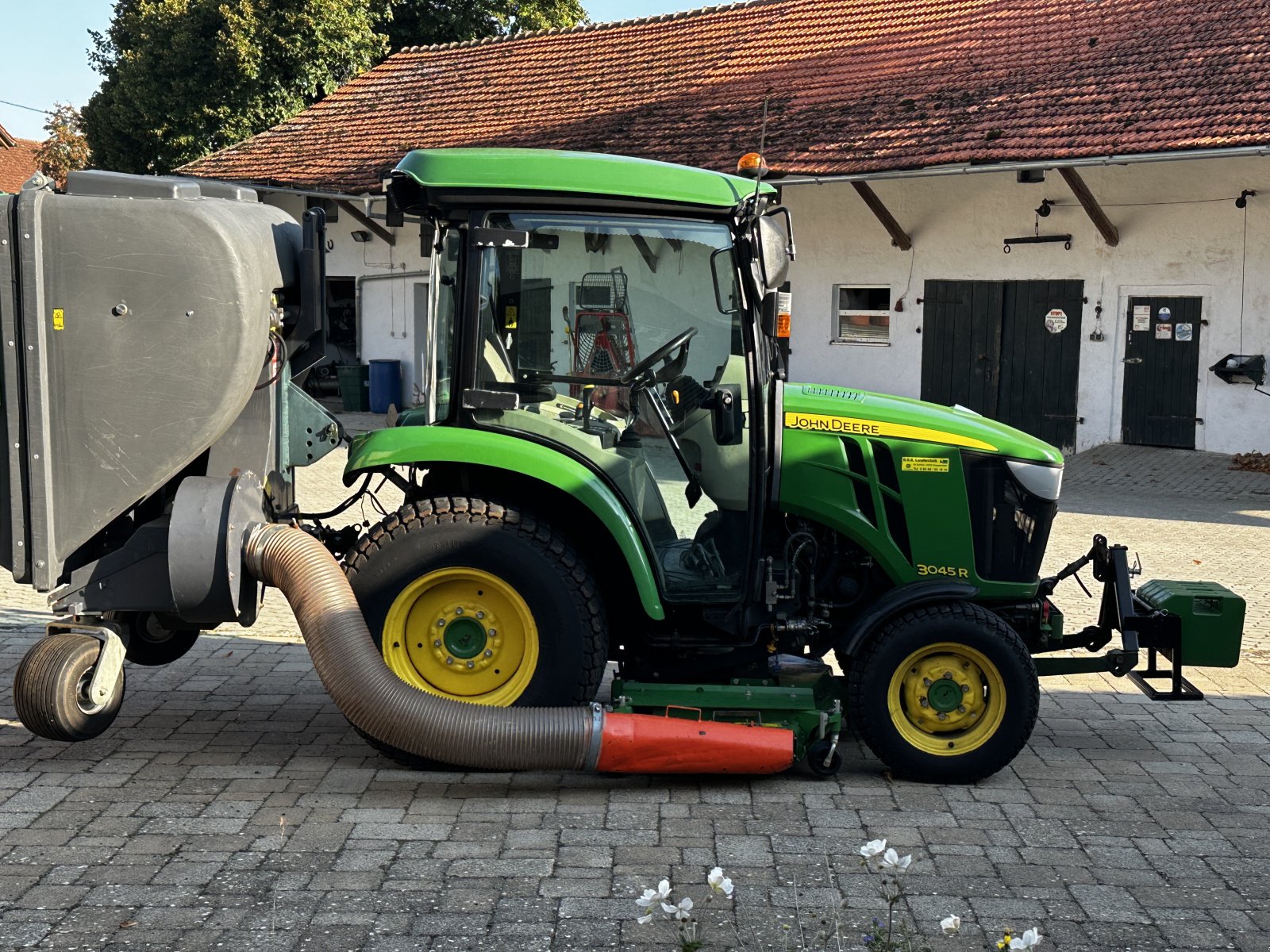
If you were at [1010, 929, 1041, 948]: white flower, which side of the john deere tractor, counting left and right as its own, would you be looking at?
right

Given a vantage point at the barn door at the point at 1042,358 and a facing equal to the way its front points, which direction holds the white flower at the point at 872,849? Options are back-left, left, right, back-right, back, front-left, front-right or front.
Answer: front

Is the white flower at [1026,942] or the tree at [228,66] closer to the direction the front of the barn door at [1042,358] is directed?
the white flower

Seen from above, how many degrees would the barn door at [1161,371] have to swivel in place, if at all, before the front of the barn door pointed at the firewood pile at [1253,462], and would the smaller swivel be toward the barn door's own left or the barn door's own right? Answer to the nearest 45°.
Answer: approximately 45° to the barn door's own left

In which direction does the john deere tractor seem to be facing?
to the viewer's right

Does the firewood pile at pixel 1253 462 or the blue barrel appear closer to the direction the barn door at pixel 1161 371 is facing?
the firewood pile

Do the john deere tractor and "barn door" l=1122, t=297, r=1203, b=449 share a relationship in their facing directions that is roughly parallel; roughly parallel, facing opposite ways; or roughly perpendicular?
roughly perpendicular

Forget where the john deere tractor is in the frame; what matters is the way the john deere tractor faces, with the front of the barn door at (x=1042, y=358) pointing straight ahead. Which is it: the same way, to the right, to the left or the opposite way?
to the left

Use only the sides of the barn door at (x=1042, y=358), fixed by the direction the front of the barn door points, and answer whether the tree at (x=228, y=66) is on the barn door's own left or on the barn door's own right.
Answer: on the barn door's own right

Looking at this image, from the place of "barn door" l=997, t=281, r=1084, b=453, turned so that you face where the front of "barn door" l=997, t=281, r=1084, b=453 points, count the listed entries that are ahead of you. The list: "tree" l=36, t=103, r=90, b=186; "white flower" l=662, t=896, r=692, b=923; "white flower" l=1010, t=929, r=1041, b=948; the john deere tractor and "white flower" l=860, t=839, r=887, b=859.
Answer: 4

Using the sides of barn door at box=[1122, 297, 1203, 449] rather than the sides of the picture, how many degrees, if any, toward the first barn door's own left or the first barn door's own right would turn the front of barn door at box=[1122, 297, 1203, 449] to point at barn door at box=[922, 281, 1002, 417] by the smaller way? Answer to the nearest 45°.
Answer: approximately 90° to the first barn door's own right

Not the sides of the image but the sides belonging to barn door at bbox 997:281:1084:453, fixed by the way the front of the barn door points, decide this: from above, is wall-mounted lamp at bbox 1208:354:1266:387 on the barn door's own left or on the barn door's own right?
on the barn door's own left

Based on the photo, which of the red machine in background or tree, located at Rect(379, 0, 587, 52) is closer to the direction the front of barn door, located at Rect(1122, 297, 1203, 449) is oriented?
the red machine in background

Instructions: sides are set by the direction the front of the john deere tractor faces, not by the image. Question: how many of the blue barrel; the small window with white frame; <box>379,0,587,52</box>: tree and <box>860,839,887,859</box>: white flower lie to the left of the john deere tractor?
3

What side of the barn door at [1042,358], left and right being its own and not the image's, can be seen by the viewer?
front

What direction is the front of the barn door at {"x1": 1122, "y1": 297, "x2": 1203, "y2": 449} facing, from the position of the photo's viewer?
facing the viewer

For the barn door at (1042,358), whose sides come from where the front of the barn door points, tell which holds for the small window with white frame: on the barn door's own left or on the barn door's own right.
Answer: on the barn door's own right

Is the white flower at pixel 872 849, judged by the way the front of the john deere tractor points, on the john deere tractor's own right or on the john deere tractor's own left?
on the john deere tractor's own right

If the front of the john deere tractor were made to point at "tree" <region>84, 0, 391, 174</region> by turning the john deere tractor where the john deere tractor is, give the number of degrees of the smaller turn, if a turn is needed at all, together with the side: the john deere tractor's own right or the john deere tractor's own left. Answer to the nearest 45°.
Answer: approximately 90° to the john deere tractor's own left

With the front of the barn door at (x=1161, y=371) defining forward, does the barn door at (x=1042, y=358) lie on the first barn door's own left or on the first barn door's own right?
on the first barn door's own right
